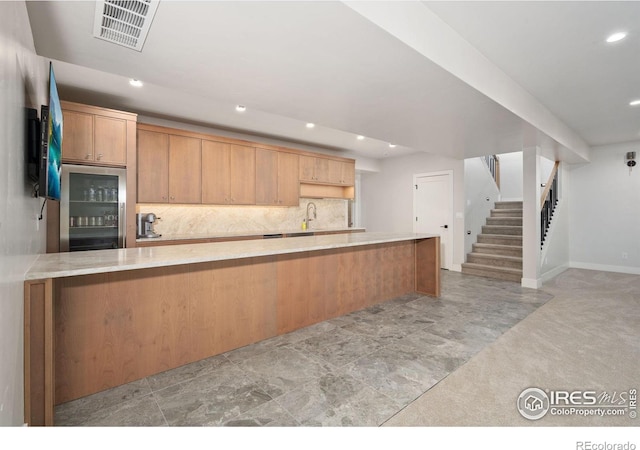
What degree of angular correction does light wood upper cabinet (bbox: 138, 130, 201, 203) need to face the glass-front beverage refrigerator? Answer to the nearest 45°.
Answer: approximately 45° to its right

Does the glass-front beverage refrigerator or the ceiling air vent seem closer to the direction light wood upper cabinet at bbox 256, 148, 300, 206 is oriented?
the ceiling air vent

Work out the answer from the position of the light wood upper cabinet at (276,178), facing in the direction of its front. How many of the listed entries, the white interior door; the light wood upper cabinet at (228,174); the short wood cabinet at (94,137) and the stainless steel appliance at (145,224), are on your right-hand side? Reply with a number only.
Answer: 3

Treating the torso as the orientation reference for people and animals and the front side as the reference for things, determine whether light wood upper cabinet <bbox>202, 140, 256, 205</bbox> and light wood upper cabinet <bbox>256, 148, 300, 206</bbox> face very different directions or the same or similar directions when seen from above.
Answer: same or similar directions

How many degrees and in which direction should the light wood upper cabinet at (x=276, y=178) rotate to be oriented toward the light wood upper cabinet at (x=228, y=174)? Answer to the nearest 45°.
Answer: approximately 90° to its right

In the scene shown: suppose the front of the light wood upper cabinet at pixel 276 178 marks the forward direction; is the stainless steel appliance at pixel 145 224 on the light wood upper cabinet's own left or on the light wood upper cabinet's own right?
on the light wood upper cabinet's own right

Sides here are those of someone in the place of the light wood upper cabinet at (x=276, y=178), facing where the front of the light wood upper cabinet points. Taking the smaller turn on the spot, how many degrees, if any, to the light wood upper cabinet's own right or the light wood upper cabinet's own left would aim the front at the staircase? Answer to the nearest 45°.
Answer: approximately 45° to the light wood upper cabinet's own left

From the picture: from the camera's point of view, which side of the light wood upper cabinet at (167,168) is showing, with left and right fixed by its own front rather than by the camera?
front

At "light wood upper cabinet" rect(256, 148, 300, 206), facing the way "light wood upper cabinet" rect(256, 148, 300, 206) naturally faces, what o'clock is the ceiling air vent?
The ceiling air vent is roughly at 2 o'clock from the light wood upper cabinet.

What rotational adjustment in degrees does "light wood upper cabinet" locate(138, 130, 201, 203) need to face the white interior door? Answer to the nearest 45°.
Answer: approximately 90° to its left

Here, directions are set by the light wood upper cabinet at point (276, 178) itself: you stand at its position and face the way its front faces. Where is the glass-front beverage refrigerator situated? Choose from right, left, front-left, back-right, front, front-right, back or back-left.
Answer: right

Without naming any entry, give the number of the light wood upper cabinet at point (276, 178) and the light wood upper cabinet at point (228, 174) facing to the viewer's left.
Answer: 0

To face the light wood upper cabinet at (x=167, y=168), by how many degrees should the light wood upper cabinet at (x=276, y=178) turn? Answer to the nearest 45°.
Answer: approximately 90° to its right

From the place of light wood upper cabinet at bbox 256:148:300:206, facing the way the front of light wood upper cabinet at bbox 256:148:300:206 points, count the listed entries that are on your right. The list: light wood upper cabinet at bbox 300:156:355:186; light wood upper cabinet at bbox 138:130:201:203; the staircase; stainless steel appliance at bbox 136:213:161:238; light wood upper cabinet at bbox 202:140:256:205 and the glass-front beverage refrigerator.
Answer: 4

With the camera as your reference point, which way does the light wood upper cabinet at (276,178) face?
facing the viewer and to the right of the viewer

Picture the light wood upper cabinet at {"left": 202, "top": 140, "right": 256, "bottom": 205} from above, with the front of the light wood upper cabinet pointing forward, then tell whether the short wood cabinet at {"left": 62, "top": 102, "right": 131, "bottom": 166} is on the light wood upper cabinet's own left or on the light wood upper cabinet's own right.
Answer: on the light wood upper cabinet's own right
